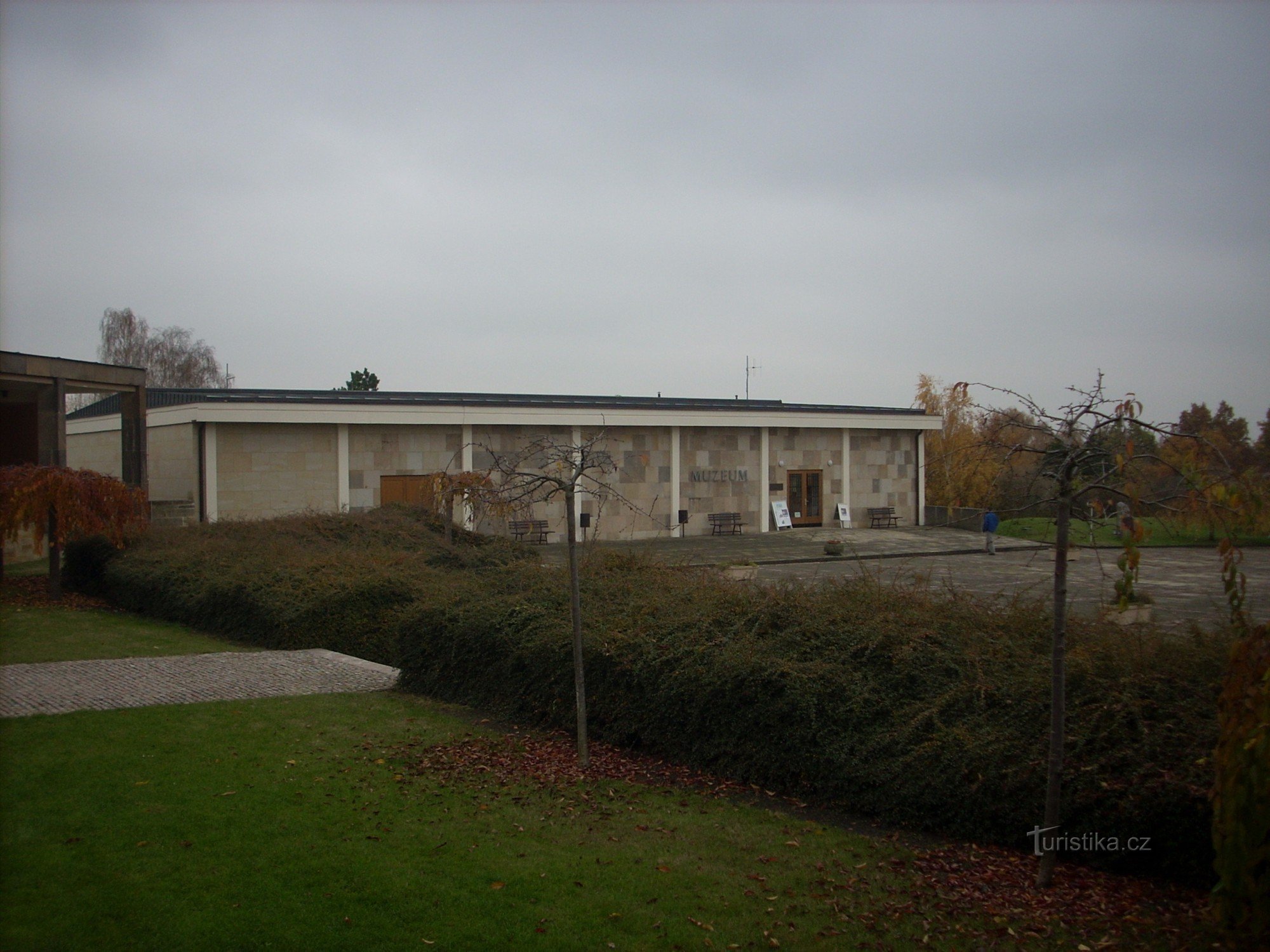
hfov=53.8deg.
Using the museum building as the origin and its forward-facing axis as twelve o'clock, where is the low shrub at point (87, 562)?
The low shrub is roughly at 1 o'clock from the museum building.

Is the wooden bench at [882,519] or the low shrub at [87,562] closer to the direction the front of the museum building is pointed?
the low shrub

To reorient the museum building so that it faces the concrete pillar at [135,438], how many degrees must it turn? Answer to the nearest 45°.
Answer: approximately 45° to its right

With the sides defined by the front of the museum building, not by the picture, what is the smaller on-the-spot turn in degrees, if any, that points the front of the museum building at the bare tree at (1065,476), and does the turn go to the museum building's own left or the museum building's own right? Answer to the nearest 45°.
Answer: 0° — it already faces it

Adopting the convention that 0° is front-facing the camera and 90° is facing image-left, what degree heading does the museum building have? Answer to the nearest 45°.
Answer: approximately 0°

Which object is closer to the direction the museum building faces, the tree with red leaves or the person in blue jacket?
the tree with red leaves

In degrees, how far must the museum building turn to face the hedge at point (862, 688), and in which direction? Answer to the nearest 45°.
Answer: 0° — it already faces it

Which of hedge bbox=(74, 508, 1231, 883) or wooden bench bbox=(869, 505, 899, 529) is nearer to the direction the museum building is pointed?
the hedge

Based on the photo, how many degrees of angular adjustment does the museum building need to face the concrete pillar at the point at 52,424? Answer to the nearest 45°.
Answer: approximately 45° to its right
